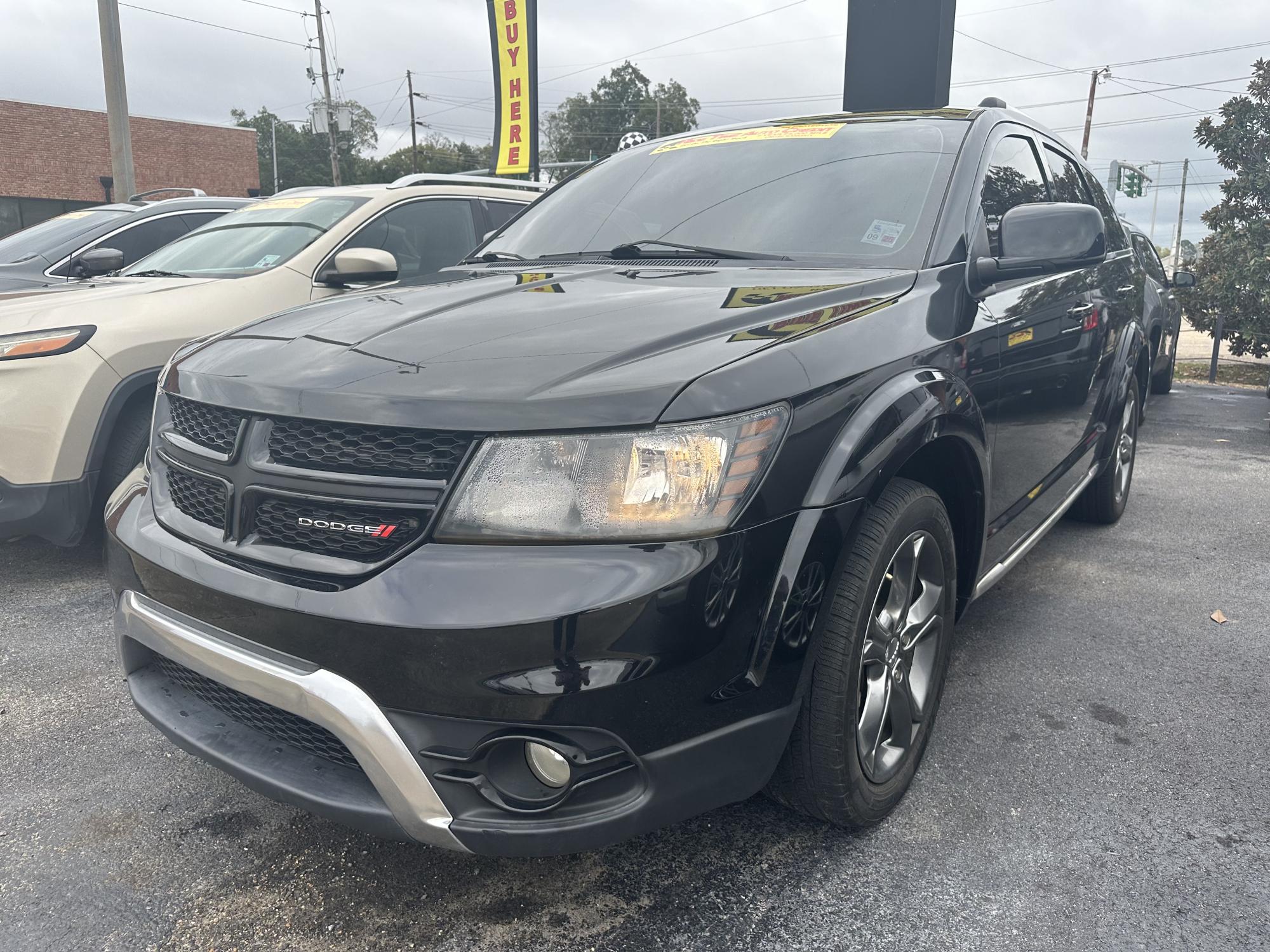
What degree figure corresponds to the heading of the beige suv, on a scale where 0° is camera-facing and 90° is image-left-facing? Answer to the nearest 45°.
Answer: approximately 45°

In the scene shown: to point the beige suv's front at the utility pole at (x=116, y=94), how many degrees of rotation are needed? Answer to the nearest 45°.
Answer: approximately 135° to its right

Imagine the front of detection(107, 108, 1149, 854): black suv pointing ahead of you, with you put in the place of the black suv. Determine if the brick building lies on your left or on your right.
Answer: on your right

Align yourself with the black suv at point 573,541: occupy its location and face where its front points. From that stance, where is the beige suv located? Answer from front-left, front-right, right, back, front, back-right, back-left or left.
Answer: right

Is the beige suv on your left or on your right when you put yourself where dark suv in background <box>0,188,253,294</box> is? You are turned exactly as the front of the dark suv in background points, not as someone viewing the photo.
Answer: on your left

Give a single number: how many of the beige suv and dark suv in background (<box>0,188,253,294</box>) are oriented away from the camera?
0

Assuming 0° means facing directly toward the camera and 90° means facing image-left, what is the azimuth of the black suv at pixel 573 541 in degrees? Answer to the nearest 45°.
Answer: approximately 45°

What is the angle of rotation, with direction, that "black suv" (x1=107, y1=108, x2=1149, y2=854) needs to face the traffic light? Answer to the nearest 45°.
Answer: approximately 180°

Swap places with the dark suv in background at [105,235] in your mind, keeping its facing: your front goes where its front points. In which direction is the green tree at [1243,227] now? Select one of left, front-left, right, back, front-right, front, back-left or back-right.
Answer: back-left

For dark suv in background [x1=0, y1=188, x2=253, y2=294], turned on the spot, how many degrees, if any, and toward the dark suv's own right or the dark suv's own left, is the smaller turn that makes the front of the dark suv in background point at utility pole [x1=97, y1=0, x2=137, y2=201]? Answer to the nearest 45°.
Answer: approximately 135° to the dark suv's own right

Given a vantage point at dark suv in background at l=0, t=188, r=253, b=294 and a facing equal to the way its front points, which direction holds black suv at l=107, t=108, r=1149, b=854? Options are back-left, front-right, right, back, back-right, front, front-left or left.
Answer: front-left
